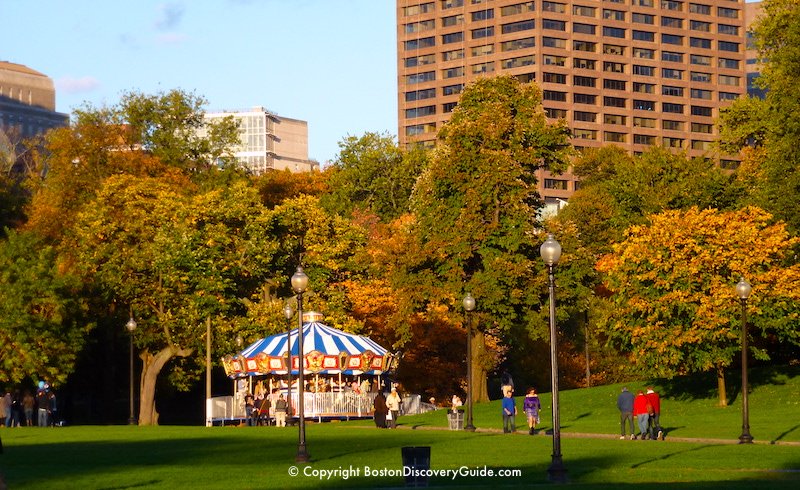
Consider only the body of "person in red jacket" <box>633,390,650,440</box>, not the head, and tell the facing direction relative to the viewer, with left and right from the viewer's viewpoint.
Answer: facing away from the viewer

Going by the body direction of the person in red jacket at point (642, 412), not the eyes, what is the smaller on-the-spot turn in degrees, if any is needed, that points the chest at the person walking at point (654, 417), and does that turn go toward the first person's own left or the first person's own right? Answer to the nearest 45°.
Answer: approximately 45° to the first person's own right
